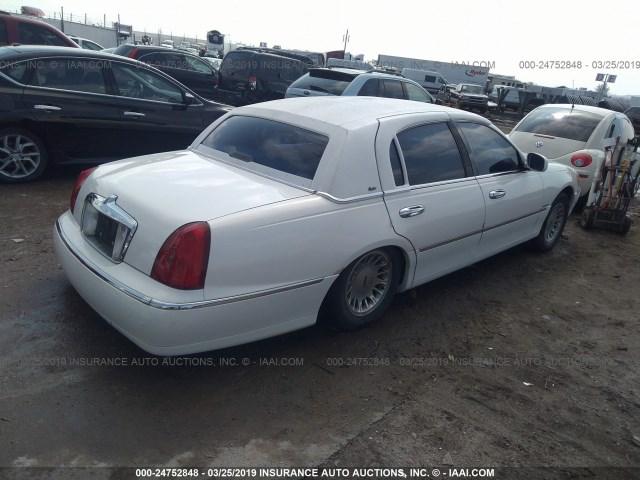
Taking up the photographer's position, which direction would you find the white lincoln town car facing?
facing away from the viewer and to the right of the viewer

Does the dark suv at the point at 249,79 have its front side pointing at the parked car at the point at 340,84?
no

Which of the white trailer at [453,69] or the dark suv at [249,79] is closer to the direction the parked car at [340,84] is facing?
the white trailer

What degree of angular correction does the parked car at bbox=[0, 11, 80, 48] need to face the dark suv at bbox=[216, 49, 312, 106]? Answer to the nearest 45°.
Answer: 0° — it already faces it

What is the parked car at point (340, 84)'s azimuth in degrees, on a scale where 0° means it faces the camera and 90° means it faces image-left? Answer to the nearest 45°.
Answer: approximately 225°

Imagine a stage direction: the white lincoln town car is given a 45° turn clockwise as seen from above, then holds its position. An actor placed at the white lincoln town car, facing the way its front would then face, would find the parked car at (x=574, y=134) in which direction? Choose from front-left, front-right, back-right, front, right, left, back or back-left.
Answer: front-left

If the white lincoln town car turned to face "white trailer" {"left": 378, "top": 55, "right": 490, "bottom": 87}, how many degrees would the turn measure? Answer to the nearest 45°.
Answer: approximately 45° to its left

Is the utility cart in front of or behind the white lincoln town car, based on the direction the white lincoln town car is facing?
in front

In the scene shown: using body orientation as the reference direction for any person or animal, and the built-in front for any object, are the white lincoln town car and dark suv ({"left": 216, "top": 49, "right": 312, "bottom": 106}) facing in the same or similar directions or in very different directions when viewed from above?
same or similar directions

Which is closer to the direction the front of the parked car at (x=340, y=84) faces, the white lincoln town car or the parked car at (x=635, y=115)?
the parked car

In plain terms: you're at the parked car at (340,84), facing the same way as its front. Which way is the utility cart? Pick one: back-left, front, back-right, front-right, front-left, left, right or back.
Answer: right

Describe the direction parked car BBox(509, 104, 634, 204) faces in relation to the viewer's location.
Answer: facing away from the viewer and to the right of the viewer

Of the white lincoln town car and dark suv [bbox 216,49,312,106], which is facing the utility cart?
the white lincoln town car

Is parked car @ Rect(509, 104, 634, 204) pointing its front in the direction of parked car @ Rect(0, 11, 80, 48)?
no

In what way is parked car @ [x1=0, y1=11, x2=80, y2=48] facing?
to the viewer's right

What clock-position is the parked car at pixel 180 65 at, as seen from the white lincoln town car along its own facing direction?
The parked car is roughly at 10 o'clock from the white lincoln town car.

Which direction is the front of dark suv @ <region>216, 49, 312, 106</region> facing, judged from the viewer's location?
facing away from the viewer and to the right of the viewer

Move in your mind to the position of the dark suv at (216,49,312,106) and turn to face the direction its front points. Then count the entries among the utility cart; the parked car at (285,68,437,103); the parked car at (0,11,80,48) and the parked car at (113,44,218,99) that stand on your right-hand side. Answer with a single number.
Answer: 2
